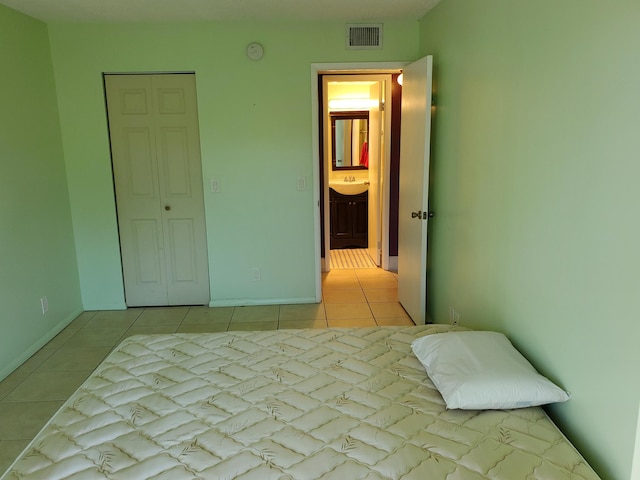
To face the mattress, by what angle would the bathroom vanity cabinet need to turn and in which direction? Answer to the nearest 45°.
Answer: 0° — it already faces it

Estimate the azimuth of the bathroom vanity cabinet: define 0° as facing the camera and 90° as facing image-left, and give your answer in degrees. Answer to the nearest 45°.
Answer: approximately 0°

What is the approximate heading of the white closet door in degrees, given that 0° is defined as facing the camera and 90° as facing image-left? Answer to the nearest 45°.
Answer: approximately 0°

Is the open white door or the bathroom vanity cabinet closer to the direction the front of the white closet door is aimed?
the open white door

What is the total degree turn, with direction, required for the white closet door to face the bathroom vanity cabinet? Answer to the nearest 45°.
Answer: approximately 135° to its left

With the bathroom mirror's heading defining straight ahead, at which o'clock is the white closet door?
The white closet door is roughly at 1 o'clock from the bathroom mirror.
